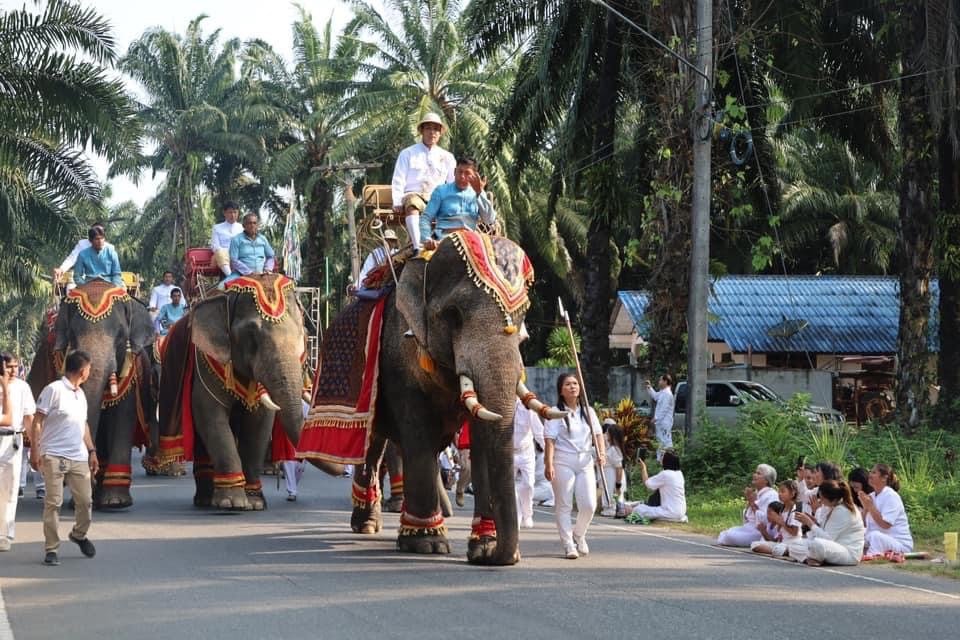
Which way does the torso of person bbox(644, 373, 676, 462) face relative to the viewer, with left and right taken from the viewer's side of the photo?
facing to the left of the viewer

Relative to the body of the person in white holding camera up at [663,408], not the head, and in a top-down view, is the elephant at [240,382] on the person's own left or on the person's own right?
on the person's own left

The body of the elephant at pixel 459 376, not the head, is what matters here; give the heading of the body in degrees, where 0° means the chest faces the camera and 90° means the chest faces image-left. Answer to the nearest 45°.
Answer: approximately 315°

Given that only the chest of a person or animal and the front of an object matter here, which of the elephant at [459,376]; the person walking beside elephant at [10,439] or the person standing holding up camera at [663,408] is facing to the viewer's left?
the person standing holding up camera

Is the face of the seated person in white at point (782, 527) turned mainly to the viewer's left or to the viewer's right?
to the viewer's left

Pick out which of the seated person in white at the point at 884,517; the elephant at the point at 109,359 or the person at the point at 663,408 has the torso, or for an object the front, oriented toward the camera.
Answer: the elephant

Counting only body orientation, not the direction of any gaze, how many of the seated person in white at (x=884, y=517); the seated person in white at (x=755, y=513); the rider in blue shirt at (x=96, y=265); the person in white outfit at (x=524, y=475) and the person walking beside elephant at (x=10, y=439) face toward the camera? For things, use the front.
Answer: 3

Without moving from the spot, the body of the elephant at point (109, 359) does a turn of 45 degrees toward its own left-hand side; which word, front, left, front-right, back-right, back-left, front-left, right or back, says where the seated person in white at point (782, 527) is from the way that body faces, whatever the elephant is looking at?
front

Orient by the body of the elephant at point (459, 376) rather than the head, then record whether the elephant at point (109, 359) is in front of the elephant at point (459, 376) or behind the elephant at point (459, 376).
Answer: behind
